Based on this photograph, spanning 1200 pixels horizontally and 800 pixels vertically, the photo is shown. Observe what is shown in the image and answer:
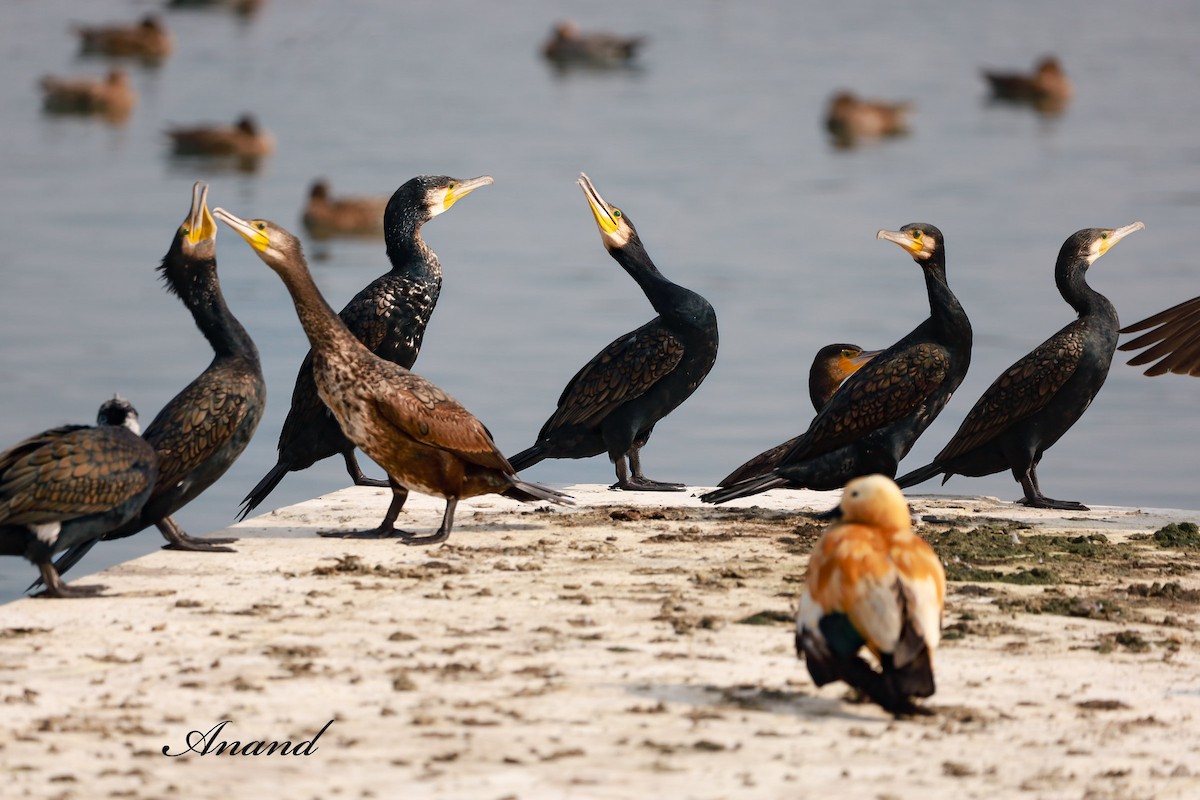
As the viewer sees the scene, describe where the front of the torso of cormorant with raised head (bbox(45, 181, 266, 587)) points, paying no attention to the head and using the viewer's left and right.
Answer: facing to the right of the viewer

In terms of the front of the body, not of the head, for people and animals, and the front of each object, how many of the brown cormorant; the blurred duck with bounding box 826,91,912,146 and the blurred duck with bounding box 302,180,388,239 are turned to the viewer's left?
3

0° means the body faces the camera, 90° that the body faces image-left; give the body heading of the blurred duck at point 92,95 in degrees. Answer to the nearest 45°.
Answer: approximately 270°

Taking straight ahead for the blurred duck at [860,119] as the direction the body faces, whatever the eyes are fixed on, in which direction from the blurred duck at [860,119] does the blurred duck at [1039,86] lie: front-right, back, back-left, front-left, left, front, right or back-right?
back-right

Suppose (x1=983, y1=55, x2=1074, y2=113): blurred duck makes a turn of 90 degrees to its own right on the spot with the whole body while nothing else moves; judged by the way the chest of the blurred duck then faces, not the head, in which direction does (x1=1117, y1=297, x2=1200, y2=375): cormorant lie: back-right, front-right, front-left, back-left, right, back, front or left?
front

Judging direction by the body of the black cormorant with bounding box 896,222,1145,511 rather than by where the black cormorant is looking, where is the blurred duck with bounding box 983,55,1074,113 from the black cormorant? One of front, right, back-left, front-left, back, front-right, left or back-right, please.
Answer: left

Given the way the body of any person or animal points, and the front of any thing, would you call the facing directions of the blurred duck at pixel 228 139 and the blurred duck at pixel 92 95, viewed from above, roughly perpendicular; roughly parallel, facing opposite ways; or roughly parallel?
roughly parallel

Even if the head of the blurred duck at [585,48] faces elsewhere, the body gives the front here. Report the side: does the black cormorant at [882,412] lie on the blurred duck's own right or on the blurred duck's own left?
on the blurred duck's own left

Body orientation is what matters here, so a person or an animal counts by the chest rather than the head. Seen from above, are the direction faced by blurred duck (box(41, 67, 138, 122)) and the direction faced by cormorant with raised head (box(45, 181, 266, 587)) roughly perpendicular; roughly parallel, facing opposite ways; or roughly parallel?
roughly parallel

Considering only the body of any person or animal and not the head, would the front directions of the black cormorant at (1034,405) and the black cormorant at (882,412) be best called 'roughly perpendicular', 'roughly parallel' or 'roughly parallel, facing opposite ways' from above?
roughly parallel

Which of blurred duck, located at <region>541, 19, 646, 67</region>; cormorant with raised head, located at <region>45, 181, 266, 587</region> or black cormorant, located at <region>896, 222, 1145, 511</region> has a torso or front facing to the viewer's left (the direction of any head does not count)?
the blurred duck

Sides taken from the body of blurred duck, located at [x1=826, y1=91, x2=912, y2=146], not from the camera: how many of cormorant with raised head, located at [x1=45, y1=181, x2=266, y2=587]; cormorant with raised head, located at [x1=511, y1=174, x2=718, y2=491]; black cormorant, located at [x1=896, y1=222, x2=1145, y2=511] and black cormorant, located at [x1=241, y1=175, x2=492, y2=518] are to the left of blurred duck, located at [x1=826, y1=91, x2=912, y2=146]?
4

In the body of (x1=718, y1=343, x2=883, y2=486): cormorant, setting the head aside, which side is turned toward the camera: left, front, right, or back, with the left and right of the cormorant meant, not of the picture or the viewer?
right

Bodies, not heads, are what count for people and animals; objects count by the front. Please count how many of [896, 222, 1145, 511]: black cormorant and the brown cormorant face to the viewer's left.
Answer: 1

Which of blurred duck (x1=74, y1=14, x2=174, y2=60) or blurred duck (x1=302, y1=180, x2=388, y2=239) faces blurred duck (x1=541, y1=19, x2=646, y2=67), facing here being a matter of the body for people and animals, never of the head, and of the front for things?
blurred duck (x1=74, y1=14, x2=174, y2=60)

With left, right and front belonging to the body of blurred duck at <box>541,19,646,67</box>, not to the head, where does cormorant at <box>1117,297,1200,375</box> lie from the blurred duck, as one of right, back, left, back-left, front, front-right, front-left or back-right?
left

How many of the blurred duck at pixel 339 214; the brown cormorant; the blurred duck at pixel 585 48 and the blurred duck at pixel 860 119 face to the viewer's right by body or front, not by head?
0

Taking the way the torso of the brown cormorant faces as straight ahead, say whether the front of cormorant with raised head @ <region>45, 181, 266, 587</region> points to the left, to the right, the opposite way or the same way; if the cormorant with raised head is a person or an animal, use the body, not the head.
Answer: the opposite way

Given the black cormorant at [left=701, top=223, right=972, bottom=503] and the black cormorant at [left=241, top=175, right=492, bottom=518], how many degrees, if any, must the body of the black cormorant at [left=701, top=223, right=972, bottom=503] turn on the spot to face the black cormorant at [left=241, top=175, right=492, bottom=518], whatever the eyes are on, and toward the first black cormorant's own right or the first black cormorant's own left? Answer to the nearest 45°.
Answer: approximately 180°
